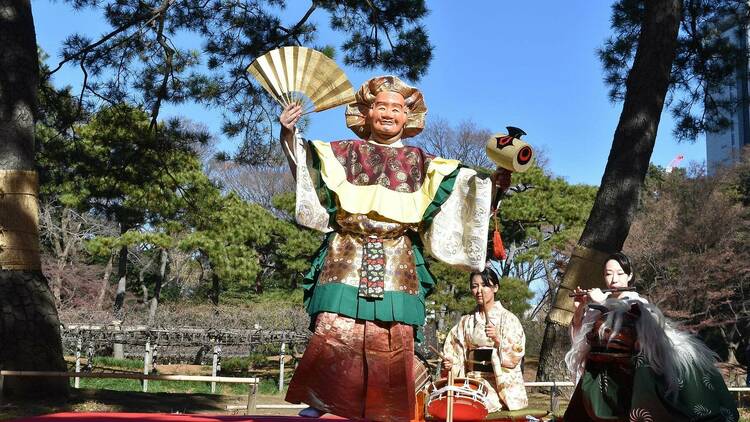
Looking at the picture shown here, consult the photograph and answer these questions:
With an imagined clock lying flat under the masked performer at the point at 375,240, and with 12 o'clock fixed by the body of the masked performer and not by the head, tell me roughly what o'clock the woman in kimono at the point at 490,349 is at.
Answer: The woman in kimono is roughly at 7 o'clock from the masked performer.

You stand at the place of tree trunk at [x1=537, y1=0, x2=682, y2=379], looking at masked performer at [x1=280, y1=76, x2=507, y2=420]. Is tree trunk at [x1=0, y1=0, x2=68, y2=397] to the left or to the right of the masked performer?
right

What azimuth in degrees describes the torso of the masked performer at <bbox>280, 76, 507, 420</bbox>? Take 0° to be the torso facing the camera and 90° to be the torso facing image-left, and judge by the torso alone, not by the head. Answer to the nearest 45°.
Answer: approximately 0°

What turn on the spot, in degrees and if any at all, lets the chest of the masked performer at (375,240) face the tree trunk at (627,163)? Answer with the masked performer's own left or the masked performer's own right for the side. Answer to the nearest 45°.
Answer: approximately 135° to the masked performer's own left

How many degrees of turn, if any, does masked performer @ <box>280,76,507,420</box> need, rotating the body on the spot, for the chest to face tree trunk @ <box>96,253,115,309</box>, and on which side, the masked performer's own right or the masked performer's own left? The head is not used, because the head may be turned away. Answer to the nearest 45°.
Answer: approximately 135° to the masked performer's own right

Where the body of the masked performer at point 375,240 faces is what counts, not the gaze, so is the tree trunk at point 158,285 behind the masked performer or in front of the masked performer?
behind

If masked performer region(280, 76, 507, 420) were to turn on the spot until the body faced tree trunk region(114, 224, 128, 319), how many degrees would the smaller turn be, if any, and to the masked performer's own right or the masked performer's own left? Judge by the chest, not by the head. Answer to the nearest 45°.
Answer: approximately 135° to the masked performer's own right
